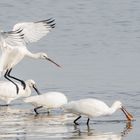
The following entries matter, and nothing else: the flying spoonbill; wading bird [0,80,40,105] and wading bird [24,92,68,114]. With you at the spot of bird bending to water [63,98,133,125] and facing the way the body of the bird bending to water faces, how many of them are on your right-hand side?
0

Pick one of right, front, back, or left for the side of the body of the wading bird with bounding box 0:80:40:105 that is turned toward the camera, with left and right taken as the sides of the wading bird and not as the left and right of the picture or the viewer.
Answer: right

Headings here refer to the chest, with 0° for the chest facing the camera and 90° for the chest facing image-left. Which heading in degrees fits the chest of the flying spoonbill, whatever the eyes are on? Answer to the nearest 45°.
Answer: approximately 270°

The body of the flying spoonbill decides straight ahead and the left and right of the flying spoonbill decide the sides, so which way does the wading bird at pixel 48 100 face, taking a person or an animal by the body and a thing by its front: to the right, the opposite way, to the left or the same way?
the same way

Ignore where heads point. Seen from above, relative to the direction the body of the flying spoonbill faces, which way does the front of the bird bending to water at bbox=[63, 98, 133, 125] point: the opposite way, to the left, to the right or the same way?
the same way

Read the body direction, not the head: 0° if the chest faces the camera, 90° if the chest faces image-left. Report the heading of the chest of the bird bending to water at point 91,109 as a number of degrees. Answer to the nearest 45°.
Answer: approximately 270°

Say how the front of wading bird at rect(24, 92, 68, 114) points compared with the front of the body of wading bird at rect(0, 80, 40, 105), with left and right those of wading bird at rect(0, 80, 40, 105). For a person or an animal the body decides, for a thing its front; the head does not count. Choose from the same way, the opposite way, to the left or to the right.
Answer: the same way

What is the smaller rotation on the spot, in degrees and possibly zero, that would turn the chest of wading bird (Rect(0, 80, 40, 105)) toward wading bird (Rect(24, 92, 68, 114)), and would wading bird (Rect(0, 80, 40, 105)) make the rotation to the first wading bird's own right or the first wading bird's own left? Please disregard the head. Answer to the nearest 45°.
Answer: approximately 45° to the first wading bird's own right

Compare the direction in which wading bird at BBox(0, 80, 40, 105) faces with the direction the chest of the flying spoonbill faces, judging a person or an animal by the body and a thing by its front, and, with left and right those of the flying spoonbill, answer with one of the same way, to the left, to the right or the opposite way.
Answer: the same way

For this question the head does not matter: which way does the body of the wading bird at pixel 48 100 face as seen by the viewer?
to the viewer's right

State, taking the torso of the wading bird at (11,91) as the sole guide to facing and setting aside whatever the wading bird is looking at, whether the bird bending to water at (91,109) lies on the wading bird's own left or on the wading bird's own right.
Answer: on the wading bird's own right

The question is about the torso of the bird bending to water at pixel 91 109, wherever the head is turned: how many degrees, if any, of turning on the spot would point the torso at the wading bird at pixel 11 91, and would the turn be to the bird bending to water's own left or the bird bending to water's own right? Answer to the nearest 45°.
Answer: approximately 135° to the bird bending to water's own left
